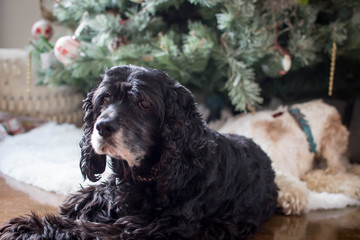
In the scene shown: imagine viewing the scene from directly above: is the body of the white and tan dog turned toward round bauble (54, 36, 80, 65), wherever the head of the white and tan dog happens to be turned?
no

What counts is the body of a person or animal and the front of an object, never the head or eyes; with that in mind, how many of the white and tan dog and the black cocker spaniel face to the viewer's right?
1

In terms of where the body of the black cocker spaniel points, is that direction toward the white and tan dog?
no

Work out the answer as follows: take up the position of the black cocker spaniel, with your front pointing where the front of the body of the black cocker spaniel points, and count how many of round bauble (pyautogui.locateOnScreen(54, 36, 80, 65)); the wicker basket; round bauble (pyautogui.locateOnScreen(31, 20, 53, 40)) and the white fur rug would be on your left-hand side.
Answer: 0

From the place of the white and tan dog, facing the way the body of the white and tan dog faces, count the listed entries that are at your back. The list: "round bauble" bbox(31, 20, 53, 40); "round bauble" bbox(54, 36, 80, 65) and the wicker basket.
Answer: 3

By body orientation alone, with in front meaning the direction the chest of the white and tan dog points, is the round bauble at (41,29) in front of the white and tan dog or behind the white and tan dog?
behind

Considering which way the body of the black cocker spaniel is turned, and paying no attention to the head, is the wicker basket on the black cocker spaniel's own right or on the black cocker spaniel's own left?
on the black cocker spaniel's own right

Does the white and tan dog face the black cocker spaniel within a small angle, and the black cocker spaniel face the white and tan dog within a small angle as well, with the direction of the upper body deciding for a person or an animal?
no

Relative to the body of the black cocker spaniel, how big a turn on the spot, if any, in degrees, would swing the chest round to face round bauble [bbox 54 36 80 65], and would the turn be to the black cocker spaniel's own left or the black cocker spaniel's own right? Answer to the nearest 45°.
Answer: approximately 135° to the black cocker spaniel's own right

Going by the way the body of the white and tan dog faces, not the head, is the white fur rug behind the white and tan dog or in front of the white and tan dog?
behind

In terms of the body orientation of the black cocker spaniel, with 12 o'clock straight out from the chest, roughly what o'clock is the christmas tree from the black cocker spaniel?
The christmas tree is roughly at 5 o'clock from the black cocker spaniel.

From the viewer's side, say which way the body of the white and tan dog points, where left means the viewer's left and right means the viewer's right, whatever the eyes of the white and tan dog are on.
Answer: facing to the right of the viewer
